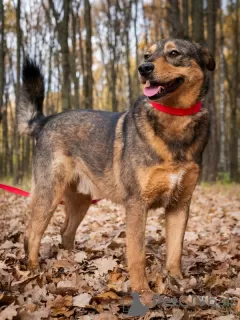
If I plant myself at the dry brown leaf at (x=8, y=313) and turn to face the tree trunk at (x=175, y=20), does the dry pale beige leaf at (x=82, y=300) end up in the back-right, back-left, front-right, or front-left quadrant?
front-right

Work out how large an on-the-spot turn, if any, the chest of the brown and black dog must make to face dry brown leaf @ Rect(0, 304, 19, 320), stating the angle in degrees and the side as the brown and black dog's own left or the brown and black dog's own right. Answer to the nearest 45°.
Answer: approximately 90° to the brown and black dog's own right

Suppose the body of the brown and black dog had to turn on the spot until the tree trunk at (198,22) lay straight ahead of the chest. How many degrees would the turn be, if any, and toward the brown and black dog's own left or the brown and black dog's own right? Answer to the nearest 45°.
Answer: approximately 135° to the brown and black dog's own left

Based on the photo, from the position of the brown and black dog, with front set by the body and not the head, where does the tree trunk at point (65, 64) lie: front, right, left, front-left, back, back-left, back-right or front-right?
back-left

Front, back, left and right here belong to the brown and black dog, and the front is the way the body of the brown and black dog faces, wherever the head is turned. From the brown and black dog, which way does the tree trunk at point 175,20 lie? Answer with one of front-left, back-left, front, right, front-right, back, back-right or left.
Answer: back-left

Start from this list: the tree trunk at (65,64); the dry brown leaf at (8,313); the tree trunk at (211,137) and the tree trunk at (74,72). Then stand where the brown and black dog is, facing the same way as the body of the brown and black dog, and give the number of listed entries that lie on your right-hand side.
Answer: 1

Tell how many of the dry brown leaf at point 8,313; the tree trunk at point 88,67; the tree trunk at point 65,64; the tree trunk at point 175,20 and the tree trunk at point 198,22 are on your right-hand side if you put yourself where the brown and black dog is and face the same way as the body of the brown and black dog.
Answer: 1

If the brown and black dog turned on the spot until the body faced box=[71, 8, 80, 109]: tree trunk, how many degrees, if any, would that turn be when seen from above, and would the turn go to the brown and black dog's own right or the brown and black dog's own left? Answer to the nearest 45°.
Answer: approximately 135° to the brown and black dog's own left
